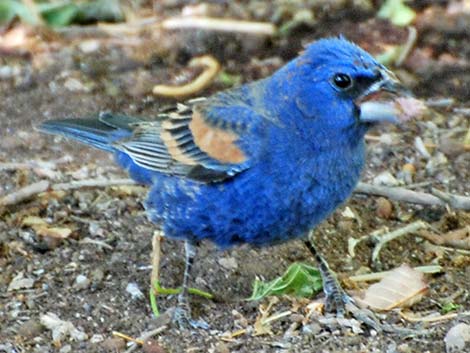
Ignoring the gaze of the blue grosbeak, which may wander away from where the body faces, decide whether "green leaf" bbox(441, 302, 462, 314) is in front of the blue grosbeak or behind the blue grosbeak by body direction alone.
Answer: in front

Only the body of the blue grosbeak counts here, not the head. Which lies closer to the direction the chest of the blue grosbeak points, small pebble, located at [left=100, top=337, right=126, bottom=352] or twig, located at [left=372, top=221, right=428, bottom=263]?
the twig

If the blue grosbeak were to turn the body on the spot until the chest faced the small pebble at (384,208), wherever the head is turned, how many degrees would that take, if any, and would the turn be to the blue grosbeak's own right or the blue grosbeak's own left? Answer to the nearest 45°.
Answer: approximately 45° to the blue grosbeak's own left

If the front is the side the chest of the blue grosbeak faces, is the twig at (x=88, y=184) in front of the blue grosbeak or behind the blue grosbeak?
behind

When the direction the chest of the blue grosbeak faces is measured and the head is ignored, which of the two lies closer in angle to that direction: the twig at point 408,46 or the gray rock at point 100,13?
the twig

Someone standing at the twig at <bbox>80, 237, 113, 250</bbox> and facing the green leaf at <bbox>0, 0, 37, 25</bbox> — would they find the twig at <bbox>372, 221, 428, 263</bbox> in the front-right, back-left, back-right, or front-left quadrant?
back-right

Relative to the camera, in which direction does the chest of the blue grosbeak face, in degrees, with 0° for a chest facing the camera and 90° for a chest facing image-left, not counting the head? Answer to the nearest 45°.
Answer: approximately 270°

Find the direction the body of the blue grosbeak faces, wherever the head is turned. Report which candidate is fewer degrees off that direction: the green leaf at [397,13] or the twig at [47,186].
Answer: the green leaf

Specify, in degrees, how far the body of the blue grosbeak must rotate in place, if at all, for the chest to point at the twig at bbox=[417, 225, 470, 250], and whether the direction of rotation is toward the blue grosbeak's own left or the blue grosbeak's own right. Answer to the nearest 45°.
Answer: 0° — it already faces it

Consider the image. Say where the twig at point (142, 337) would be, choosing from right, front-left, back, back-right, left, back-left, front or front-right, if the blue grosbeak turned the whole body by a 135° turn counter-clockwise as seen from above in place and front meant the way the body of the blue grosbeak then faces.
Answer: left

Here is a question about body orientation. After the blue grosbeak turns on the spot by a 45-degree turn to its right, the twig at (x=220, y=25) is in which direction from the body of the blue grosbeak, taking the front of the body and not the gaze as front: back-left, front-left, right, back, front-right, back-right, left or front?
back-left
